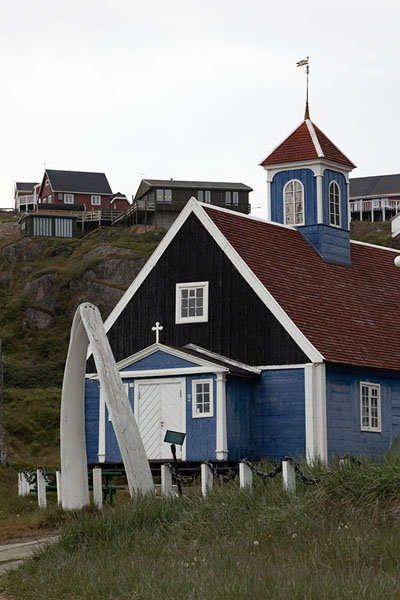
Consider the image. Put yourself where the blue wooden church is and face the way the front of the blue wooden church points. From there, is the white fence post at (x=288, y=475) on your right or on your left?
on your left

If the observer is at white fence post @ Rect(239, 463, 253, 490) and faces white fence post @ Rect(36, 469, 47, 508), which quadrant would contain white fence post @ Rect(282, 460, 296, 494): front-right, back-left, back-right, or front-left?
back-left

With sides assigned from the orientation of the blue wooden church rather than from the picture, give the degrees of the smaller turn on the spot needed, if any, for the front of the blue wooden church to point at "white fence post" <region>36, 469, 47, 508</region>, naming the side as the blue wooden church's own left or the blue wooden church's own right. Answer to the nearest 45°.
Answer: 0° — it already faces it

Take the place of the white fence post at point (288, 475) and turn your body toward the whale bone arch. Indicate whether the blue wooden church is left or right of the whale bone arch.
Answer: right

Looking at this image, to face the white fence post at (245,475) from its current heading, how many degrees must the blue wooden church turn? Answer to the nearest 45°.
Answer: approximately 45° to its left

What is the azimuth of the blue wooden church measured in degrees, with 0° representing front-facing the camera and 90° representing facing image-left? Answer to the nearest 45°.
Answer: approximately 45°
